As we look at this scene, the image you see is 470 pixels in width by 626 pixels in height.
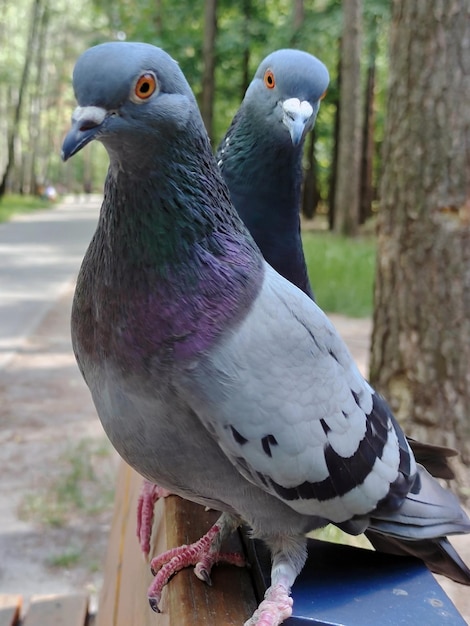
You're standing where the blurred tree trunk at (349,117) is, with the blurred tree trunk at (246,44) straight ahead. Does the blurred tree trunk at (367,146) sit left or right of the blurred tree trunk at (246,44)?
right

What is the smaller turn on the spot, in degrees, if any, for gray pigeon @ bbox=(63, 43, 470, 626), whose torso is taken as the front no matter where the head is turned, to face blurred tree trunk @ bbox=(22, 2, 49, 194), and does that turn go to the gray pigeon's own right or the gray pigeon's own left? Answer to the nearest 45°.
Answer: approximately 135° to the gray pigeon's own right

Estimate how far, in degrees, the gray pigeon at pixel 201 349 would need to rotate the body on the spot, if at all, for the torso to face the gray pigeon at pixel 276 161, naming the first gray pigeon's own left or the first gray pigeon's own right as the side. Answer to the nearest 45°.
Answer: approximately 135° to the first gray pigeon's own right

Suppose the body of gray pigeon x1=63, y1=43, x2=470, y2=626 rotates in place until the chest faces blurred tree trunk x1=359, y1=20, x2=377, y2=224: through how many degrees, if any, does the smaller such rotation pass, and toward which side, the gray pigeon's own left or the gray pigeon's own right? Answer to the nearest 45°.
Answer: approximately 135° to the gray pigeon's own right

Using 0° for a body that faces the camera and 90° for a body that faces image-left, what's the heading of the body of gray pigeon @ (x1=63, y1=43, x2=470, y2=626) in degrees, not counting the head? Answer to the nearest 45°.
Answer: approximately 45°

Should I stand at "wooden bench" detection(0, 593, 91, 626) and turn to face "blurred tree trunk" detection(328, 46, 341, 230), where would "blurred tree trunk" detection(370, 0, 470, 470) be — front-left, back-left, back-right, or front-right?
front-right

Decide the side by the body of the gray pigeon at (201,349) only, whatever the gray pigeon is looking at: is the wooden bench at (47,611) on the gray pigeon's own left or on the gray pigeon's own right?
on the gray pigeon's own right

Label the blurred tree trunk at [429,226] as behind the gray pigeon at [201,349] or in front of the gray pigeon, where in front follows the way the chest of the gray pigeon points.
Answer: behind

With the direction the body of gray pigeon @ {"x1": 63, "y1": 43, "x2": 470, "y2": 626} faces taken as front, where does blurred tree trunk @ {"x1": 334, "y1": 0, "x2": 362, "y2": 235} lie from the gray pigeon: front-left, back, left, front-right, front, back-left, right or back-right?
back-right

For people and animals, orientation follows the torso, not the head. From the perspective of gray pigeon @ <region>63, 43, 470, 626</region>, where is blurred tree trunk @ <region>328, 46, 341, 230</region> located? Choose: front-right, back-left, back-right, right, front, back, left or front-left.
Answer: back-right
